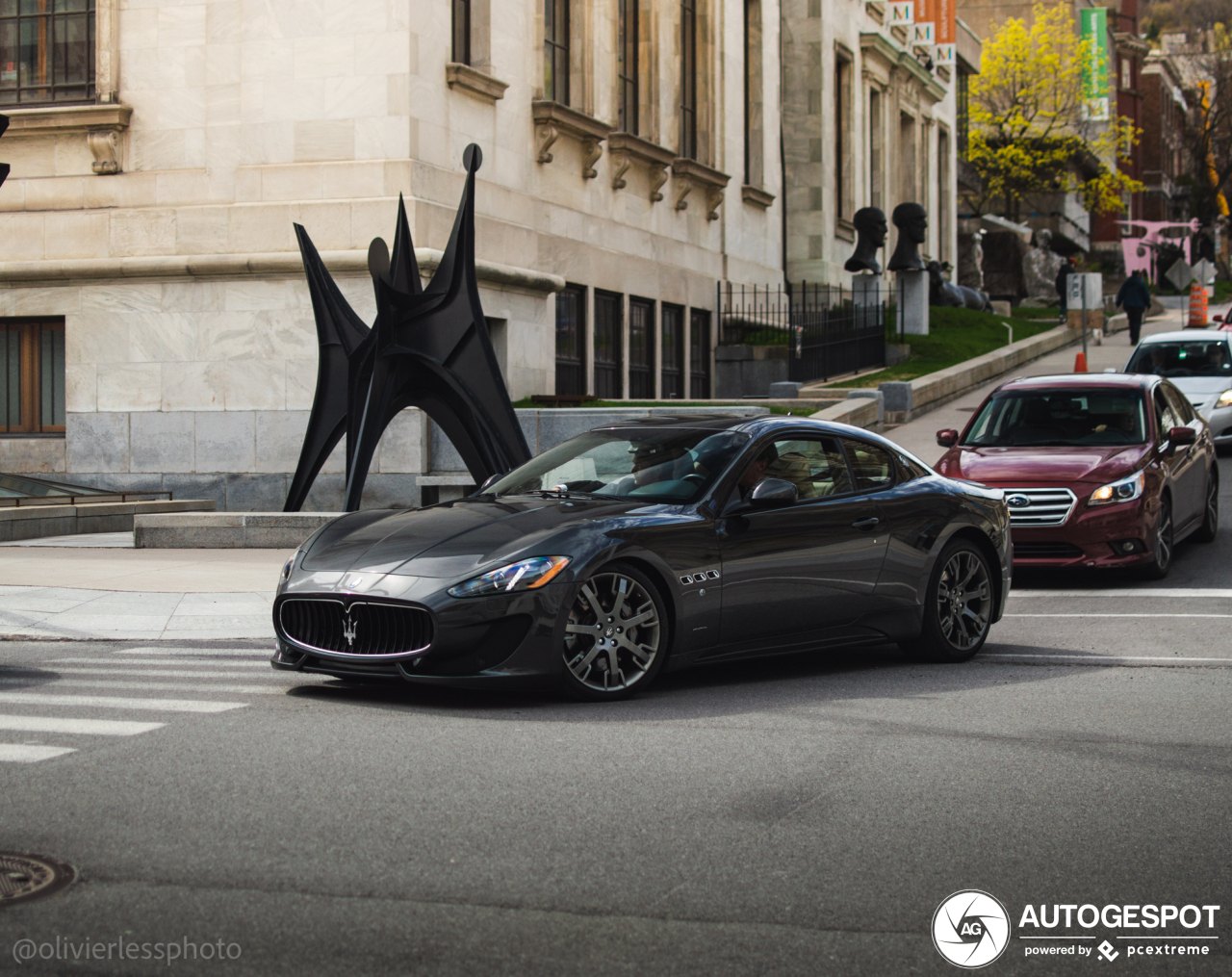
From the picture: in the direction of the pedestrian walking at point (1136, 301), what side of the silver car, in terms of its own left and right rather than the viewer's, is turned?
back

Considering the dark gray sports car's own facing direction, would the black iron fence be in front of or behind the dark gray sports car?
behind

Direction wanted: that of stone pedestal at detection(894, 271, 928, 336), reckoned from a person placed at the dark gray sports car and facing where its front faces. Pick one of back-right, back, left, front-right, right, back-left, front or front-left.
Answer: back-right

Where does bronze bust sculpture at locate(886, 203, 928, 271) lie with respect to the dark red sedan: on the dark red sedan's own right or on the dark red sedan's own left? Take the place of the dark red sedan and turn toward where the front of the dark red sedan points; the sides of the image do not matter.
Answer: on the dark red sedan's own right

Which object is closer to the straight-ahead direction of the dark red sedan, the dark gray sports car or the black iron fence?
the dark gray sports car

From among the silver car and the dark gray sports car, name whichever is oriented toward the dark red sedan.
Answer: the silver car

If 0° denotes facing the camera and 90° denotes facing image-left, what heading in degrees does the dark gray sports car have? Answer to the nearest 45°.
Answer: approximately 45°

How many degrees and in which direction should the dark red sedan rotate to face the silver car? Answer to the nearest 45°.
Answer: approximately 135° to its right

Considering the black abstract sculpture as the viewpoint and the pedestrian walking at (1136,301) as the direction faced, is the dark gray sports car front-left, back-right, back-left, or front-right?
back-right

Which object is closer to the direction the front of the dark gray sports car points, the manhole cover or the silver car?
the manhole cover

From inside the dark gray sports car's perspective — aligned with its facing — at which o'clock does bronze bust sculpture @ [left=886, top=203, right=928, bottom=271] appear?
The bronze bust sculpture is roughly at 5 o'clock from the dark gray sports car.
